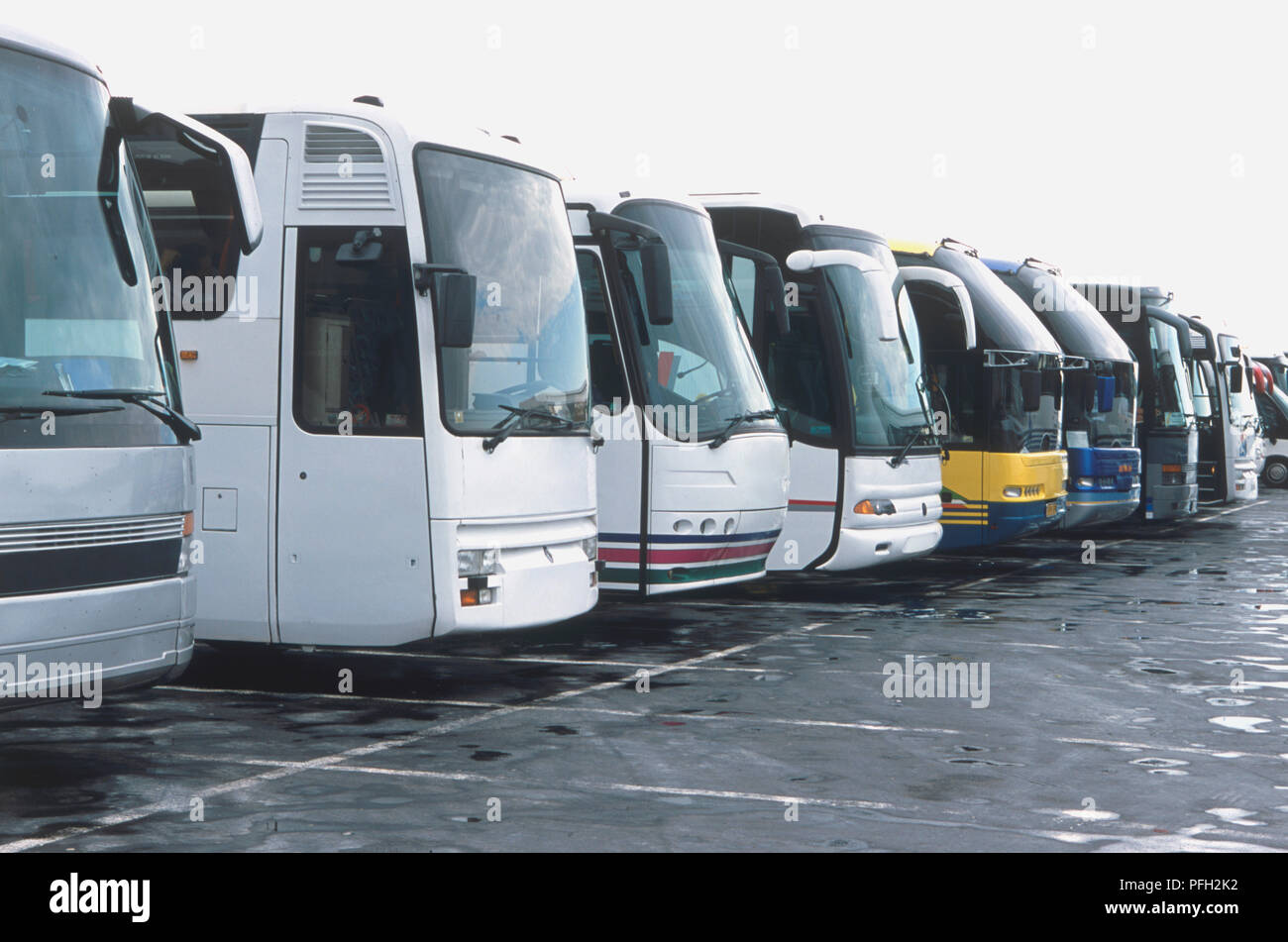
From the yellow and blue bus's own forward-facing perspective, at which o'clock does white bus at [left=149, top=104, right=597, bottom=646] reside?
The white bus is roughly at 2 o'clock from the yellow and blue bus.

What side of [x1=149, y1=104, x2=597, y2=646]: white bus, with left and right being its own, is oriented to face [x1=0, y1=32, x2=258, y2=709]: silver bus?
right

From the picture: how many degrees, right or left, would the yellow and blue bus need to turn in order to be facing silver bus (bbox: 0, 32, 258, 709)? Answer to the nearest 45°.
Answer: approximately 45° to its right

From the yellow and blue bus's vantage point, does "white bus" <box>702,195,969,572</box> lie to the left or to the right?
on its right

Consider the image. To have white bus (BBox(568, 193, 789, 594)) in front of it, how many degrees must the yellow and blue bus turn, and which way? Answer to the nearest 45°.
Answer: approximately 45° to its right

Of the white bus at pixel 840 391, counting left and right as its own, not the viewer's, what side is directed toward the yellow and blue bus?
left
